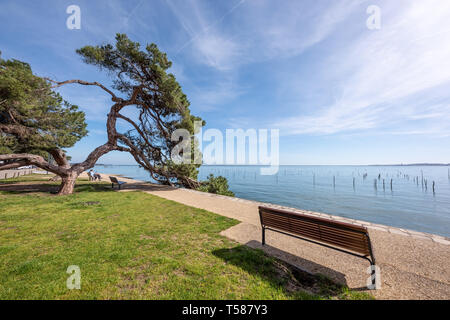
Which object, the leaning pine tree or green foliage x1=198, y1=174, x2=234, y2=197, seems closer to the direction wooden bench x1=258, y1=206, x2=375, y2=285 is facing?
the green foliage

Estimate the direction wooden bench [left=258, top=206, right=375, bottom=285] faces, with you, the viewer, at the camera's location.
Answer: facing away from the viewer and to the right of the viewer

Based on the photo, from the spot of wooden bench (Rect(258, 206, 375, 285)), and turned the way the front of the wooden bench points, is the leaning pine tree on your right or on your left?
on your left

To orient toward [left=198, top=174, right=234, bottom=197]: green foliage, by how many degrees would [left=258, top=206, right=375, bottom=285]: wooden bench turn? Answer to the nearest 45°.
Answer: approximately 90° to its left
